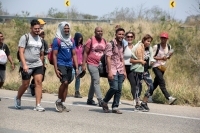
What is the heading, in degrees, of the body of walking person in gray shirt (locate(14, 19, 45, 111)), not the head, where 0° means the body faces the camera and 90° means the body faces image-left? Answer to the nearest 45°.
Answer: approximately 315°

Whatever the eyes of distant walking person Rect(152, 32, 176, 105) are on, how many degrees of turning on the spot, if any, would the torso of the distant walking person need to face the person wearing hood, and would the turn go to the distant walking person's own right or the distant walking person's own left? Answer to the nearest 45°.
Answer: approximately 90° to the distant walking person's own right

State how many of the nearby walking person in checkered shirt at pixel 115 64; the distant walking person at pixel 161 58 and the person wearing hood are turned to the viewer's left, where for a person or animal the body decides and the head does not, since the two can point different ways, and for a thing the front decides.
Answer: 0

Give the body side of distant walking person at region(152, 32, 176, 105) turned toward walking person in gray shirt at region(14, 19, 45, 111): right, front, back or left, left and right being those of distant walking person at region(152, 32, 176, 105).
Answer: right

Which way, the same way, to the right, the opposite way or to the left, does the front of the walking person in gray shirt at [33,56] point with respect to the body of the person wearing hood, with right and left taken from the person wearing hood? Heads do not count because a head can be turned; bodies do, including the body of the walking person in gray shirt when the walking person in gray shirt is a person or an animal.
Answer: the same way

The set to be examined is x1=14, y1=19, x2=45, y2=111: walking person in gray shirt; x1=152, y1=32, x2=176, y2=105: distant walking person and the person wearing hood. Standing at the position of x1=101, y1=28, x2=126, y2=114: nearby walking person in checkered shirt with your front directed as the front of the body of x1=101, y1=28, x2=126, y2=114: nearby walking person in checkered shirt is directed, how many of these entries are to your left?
1

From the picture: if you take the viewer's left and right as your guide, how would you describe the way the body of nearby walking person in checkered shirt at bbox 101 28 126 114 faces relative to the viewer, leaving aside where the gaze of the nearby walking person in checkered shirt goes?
facing the viewer and to the right of the viewer

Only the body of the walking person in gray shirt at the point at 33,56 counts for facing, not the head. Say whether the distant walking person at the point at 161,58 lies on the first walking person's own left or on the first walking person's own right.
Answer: on the first walking person's own left

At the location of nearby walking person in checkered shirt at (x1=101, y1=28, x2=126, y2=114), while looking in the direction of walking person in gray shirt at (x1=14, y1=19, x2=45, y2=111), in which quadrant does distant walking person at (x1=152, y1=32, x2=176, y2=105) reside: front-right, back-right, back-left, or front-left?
back-right

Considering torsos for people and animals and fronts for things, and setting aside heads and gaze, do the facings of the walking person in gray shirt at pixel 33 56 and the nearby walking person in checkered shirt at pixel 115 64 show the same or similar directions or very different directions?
same or similar directions

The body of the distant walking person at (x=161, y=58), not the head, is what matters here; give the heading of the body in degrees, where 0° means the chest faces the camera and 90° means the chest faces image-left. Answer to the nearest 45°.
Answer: approximately 315°

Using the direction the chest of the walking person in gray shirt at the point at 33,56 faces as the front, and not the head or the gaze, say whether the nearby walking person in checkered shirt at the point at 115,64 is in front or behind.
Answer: in front
